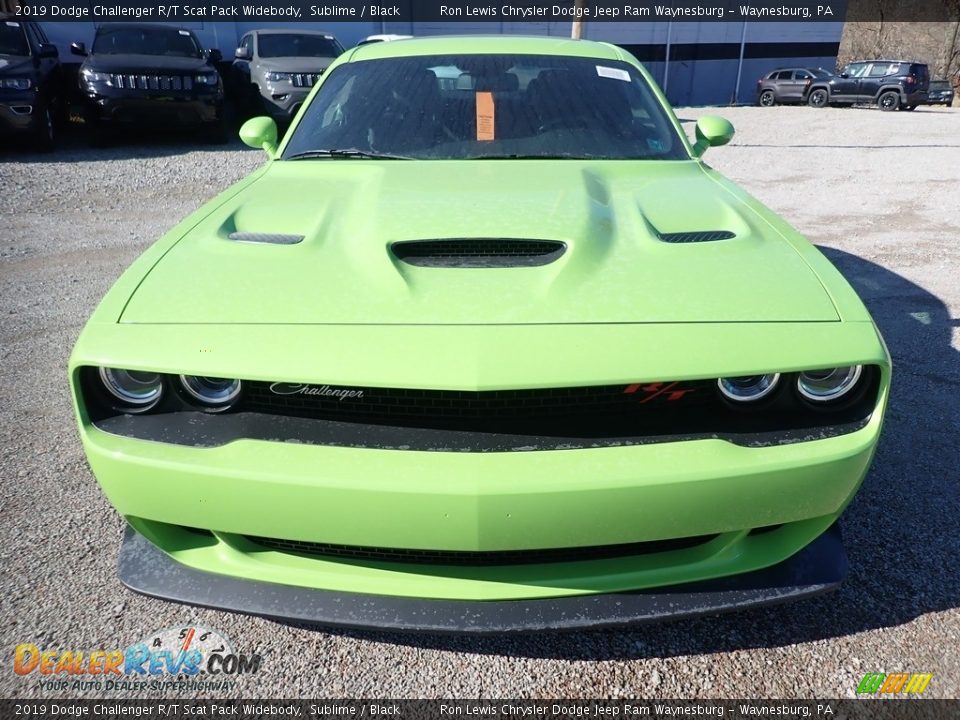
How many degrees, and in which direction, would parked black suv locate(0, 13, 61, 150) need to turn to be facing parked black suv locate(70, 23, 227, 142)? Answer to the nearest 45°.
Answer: approximately 90° to its left

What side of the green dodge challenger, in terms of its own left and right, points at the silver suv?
back

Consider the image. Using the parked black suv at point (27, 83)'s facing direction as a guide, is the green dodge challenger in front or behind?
in front

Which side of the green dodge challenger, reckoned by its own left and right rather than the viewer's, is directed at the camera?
front

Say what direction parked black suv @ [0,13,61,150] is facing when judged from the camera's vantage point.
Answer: facing the viewer

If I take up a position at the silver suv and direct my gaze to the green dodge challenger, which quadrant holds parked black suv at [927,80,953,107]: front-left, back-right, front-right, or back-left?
back-left

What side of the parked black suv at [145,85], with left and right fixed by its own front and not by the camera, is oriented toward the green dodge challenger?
front

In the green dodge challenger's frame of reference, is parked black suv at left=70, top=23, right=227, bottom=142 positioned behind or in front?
behind

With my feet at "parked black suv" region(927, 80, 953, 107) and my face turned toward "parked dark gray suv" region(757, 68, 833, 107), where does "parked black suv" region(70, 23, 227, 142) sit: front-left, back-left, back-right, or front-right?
front-left
